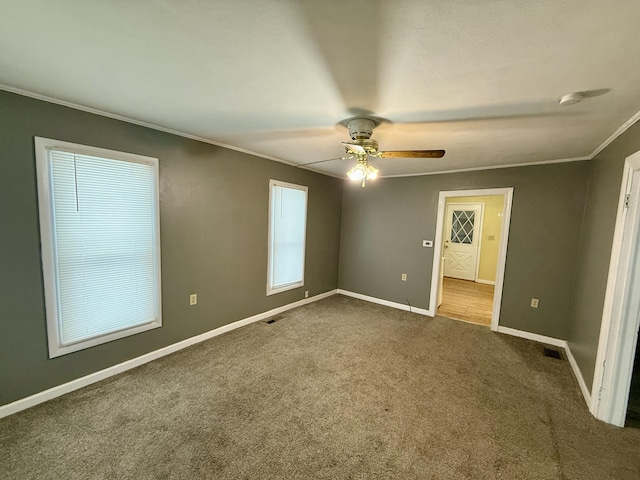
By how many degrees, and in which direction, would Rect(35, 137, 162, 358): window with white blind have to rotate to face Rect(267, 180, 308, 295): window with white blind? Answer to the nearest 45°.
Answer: approximately 45° to its left

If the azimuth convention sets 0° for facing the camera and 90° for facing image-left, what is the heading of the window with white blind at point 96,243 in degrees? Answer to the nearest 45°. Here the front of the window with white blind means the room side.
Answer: approximately 315°

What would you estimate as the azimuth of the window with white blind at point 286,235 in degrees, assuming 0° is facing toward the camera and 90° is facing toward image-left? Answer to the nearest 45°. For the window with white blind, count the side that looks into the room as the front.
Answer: approximately 315°

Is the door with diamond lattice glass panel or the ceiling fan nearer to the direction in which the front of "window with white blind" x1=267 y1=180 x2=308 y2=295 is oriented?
the ceiling fan

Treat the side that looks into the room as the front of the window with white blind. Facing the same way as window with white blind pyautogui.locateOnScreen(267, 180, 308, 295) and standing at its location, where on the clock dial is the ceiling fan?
The ceiling fan is roughly at 1 o'clock from the window with white blind.

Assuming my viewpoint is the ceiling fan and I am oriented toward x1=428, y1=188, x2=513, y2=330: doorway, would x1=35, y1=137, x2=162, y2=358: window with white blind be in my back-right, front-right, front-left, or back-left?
back-left

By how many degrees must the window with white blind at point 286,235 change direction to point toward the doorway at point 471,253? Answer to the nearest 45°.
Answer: approximately 45° to its left

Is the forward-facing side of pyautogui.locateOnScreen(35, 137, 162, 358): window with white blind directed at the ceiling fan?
yes

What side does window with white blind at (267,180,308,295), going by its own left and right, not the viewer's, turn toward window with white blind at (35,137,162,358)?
right

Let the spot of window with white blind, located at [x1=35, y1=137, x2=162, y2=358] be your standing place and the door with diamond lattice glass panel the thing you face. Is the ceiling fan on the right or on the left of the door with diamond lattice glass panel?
right
